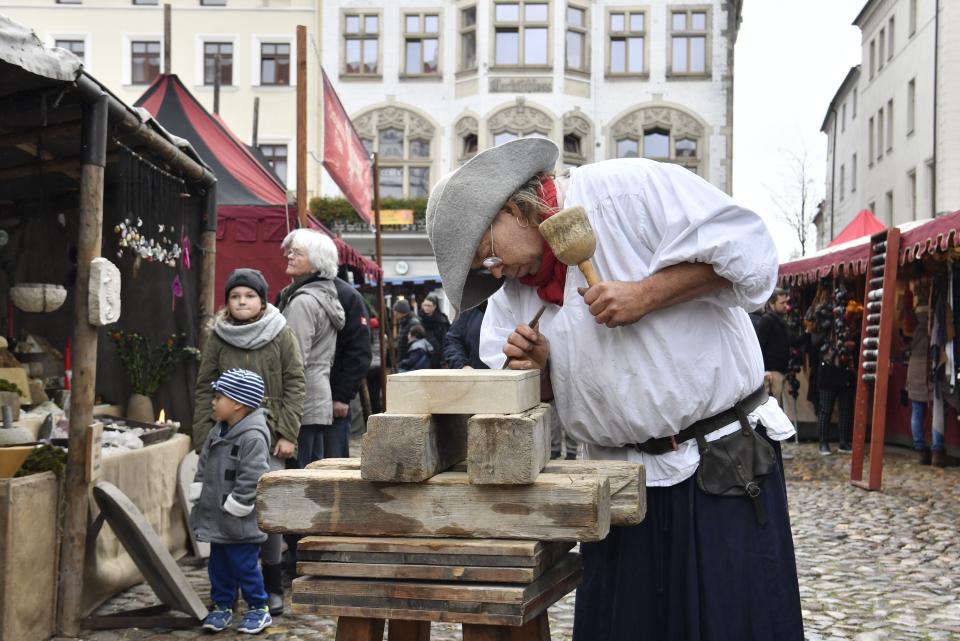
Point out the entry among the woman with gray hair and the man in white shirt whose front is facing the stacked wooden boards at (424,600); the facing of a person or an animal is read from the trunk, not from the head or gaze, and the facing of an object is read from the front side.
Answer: the man in white shirt

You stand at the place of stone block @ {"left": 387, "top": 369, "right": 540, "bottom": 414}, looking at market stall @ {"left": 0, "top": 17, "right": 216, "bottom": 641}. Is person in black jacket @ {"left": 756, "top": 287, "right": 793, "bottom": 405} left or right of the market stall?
right

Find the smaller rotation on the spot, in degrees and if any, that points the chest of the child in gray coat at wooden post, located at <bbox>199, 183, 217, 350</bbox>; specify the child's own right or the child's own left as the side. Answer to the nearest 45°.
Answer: approximately 135° to the child's own right

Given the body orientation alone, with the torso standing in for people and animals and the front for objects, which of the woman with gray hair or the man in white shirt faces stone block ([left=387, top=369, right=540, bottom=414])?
the man in white shirt

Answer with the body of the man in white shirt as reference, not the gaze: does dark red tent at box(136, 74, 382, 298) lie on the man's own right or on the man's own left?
on the man's own right

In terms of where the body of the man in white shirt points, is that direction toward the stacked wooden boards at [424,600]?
yes

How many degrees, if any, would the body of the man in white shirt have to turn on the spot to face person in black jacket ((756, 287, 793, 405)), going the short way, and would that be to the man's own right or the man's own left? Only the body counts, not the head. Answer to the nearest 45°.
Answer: approximately 135° to the man's own right
